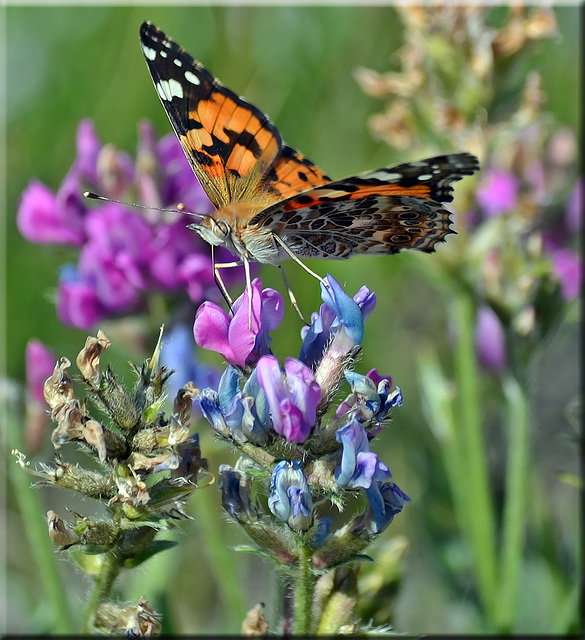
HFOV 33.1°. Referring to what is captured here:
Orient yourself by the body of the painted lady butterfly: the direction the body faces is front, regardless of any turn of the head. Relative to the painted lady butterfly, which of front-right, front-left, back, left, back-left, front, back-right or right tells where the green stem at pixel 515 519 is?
back

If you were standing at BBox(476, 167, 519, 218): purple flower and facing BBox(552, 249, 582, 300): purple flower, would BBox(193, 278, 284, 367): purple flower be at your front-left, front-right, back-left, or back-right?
back-right

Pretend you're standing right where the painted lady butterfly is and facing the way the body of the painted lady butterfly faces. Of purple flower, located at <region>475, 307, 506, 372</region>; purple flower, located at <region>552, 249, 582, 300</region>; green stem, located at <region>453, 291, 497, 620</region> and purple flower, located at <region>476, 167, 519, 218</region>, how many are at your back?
4

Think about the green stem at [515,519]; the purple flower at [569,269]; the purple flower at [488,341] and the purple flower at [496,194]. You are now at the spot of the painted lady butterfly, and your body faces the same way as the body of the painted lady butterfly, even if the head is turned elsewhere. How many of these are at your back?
4

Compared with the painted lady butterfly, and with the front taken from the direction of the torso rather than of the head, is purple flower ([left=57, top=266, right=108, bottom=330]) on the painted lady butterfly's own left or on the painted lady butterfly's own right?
on the painted lady butterfly's own right

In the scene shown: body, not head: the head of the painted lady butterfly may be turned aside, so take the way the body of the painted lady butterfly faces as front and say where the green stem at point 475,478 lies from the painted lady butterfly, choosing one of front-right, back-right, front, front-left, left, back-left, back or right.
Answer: back

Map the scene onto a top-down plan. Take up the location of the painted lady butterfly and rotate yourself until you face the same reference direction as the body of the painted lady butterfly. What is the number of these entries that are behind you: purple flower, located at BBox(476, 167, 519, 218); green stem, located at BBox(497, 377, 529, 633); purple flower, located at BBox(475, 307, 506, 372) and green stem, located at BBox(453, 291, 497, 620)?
4

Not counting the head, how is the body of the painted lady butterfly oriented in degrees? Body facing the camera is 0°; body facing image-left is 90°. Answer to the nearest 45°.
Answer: approximately 45°
